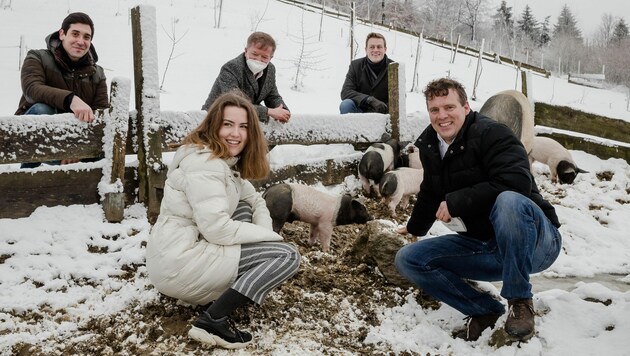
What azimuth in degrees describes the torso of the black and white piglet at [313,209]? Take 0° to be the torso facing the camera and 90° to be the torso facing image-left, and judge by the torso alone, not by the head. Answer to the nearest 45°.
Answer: approximately 270°

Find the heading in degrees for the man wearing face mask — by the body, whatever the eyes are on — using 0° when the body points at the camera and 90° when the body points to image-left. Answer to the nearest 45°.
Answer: approximately 315°

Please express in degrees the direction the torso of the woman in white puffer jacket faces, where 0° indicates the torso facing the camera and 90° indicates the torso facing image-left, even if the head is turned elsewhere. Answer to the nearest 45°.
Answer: approximately 270°
